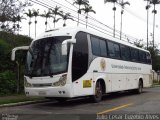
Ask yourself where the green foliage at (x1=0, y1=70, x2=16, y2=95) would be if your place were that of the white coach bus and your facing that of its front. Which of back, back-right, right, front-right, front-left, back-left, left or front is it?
right

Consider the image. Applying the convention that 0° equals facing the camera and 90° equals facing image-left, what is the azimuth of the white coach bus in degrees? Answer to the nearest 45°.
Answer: approximately 45°
